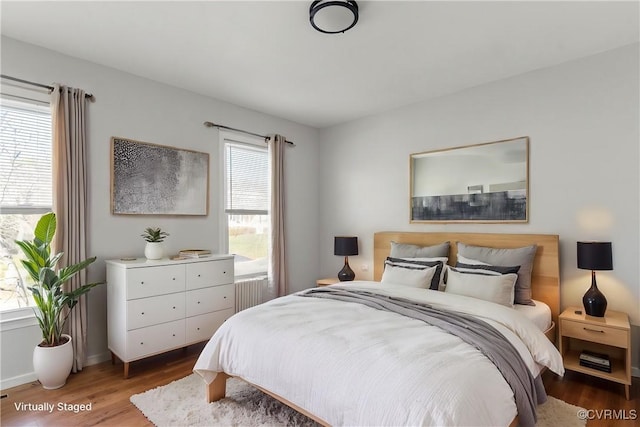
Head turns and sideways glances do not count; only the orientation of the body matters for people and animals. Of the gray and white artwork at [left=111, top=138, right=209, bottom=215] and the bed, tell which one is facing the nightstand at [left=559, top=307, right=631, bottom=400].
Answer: the gray and white artwork

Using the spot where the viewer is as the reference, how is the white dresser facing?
facing the viewer and to the right of the viewer

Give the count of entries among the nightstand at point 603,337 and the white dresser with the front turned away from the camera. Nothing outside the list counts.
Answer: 0

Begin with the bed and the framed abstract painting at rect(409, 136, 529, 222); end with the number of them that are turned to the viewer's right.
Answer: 0

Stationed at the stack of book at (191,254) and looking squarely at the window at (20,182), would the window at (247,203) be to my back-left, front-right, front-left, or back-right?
back-right

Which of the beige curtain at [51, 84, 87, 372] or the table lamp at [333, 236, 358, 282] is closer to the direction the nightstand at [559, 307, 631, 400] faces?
the beige curtain

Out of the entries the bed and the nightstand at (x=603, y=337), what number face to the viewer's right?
0

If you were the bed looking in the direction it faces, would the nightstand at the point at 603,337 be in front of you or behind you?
behind

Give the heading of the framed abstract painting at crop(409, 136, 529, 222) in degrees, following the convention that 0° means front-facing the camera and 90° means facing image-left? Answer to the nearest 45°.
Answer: approximately 45°
